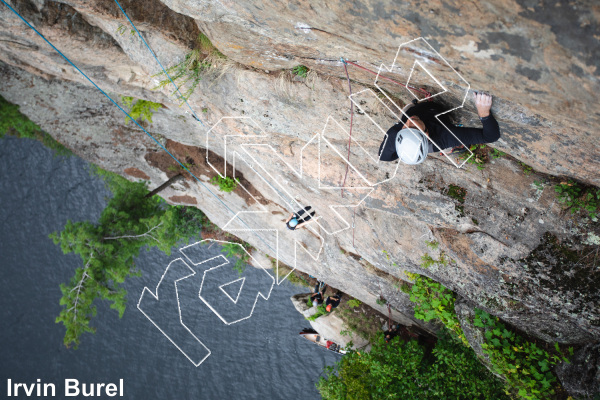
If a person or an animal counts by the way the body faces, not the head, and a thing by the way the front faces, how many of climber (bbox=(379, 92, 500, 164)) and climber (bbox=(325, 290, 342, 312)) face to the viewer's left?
0

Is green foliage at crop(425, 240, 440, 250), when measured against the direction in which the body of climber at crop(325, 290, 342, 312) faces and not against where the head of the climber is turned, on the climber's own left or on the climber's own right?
on the climber's own right

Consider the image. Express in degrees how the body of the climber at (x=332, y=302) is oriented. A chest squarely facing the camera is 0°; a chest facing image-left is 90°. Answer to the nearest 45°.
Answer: approximately 225°

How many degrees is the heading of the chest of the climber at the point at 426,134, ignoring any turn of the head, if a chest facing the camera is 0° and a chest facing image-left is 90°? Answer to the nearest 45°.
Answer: approximately 180°
